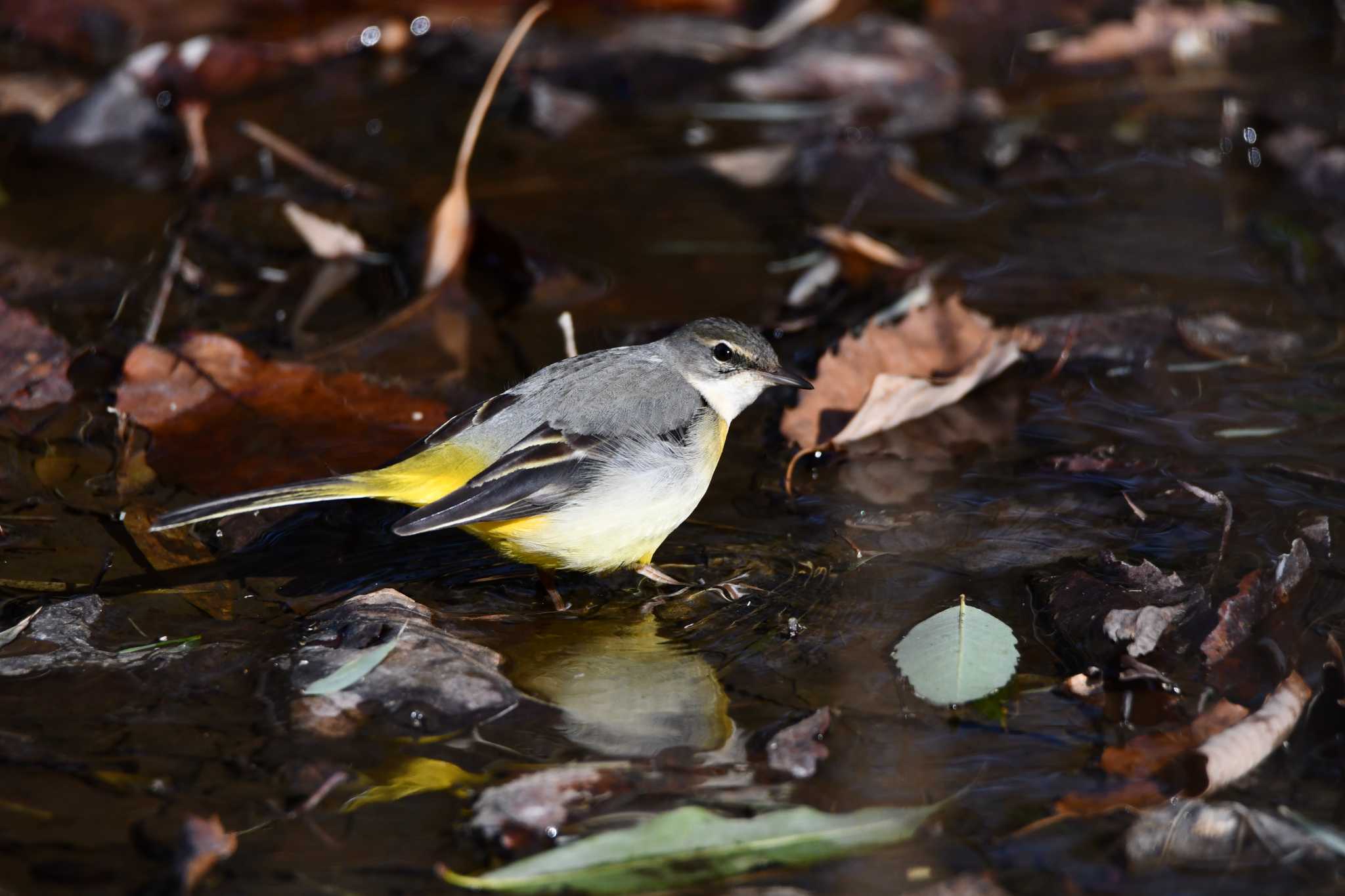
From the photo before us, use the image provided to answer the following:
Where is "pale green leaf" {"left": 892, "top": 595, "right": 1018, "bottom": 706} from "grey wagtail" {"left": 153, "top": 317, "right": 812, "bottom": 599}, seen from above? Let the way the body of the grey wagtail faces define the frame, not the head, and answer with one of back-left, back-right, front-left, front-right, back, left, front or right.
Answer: front-right

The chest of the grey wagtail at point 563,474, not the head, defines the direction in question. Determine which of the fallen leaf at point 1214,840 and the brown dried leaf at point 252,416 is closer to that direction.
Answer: the fallen leaf

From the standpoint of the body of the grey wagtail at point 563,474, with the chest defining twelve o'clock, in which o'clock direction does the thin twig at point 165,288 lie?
The thin twig is roughly at 8 o'clock from the grey wagtail.

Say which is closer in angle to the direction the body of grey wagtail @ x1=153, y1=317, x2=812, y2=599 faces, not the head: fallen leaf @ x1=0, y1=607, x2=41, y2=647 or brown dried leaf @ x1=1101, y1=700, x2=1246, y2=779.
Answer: the brown dried leaf

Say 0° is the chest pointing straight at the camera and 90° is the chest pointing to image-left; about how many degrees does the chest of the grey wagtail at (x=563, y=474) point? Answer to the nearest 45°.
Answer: approximately 270°

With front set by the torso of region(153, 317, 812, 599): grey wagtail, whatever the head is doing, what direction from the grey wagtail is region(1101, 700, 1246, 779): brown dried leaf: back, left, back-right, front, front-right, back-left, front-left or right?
front-right

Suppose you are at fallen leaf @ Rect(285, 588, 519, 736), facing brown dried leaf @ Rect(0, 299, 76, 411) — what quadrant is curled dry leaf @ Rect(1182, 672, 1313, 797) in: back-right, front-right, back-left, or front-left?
back-right

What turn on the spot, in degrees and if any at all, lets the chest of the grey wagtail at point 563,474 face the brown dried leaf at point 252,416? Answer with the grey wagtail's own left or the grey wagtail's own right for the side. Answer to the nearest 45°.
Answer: approximately 135° to the grey wagtail's own left

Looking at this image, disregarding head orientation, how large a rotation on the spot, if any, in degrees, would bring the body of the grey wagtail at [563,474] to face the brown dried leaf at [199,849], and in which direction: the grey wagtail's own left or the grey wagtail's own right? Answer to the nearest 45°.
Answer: approximately 135° to the grey wagtail's own right

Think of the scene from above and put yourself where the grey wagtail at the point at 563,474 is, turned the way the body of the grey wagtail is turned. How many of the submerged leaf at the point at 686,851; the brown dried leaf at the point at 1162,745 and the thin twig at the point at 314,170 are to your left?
1

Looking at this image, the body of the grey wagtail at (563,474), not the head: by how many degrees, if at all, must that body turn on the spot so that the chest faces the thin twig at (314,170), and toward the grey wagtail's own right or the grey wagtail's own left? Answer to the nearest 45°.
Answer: approximately 90° to the grey wagtail's own left

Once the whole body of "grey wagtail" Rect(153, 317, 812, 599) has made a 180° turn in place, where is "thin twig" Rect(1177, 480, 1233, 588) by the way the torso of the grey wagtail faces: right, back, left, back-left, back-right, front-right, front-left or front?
back

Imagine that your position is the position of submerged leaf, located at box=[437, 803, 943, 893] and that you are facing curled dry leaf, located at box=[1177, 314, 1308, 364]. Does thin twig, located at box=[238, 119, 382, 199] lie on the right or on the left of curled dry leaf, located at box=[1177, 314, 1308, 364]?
left
